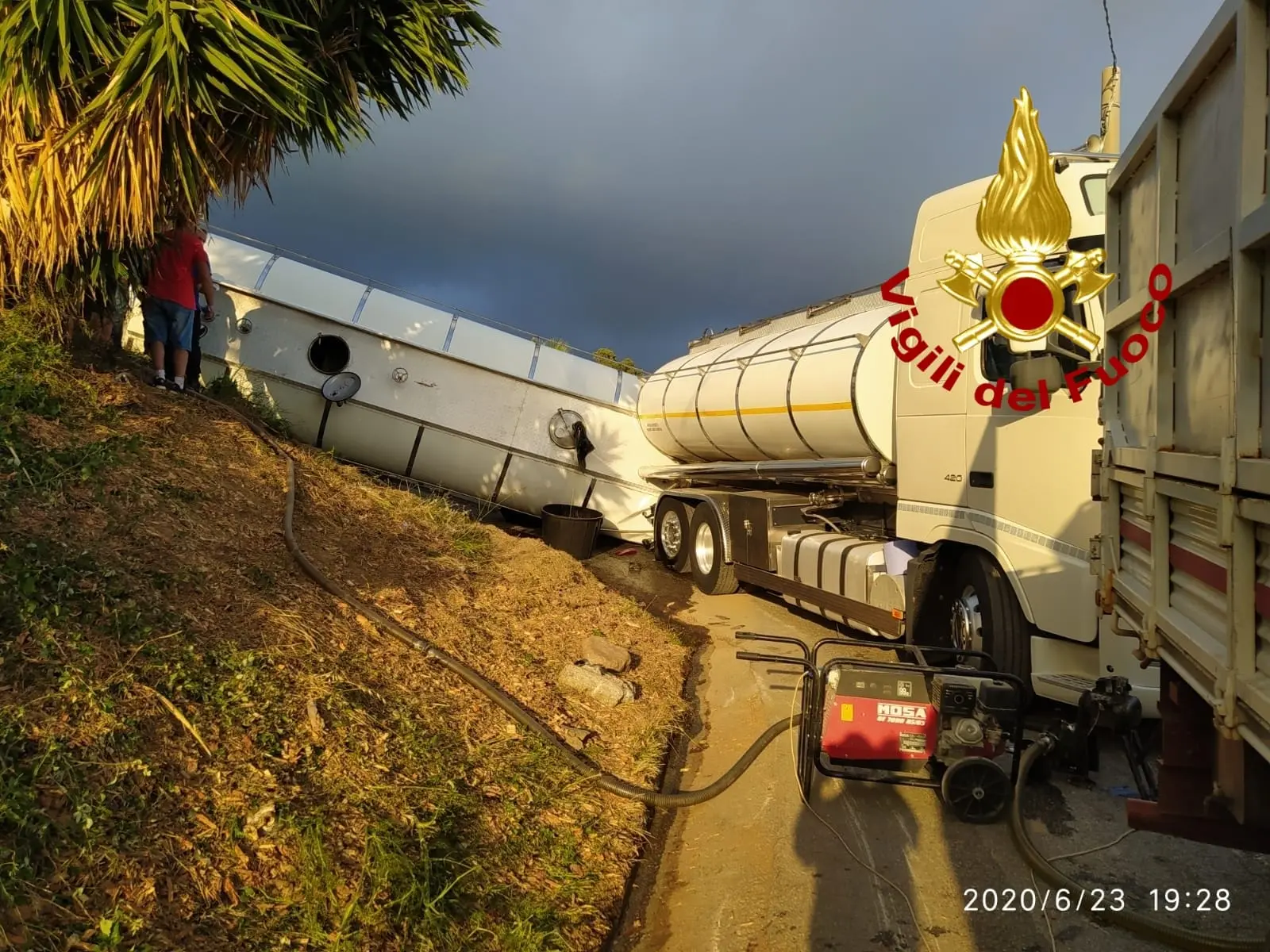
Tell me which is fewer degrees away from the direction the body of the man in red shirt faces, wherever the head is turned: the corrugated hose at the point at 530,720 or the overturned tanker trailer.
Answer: the overturned tanker trailer

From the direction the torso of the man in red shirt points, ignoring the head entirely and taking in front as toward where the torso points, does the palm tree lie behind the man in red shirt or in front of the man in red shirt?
behind

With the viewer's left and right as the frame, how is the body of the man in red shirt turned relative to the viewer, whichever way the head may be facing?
facing away from the viewer and to the right of the viewer
